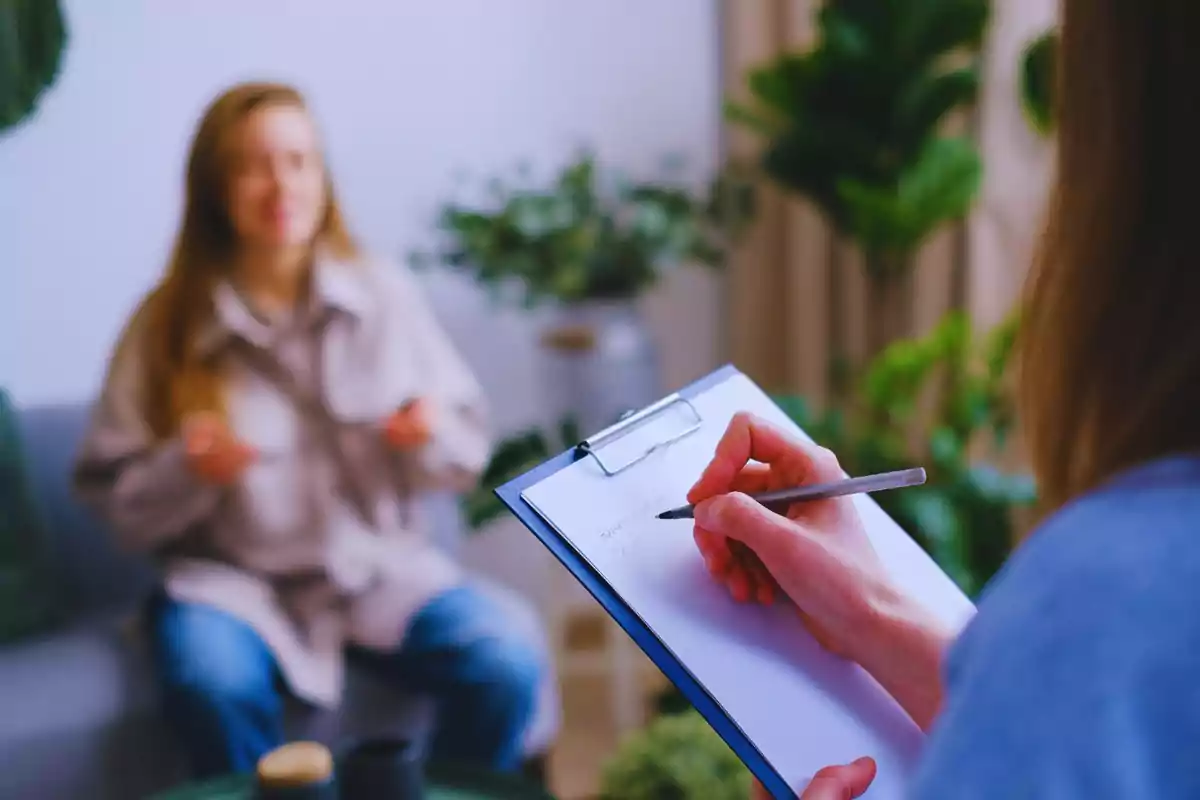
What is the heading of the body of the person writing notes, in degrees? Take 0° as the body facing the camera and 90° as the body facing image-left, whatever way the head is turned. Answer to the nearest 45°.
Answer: approximately 135°

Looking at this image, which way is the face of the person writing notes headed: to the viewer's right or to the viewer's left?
to the viewer's left

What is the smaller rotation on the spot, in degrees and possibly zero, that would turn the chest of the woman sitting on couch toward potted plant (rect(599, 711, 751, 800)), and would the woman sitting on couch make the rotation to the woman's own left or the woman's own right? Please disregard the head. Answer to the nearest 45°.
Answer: approximately 45° to the woman's own left

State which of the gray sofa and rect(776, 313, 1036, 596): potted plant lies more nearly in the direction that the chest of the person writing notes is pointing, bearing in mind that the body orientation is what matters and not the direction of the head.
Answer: the gray sofa

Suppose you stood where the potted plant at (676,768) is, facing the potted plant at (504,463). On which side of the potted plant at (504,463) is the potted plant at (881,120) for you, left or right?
right

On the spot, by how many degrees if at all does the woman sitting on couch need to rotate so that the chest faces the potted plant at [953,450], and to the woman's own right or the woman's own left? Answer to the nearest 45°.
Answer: approximately 90° to the woman's own left

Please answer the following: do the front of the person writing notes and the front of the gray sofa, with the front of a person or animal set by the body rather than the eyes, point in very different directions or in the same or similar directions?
very different directions

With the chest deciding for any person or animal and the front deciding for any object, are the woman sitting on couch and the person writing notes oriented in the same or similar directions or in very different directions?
very different directions

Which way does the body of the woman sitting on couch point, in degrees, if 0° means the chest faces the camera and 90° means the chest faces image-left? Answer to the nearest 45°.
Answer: approximately 0°
